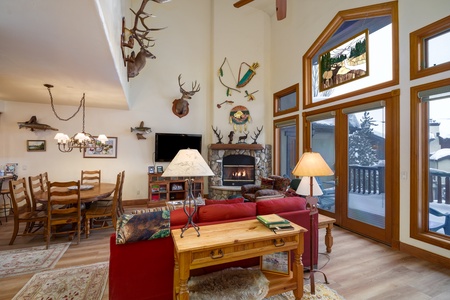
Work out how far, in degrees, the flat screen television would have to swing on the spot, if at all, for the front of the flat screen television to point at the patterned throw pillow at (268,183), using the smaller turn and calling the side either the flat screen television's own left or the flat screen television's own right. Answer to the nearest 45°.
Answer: approximately 45° to the flat screen television's own left

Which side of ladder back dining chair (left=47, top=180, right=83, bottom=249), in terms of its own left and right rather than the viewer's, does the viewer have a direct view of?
back

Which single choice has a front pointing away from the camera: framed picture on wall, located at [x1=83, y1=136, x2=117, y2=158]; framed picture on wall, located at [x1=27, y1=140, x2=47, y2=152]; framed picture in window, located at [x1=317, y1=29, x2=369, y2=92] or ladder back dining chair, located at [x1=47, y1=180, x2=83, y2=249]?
the ladder back dining chair

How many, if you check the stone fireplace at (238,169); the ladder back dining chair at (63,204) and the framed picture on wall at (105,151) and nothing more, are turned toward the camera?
2

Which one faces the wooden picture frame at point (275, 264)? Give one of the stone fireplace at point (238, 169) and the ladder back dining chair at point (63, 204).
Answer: the stone fireplace

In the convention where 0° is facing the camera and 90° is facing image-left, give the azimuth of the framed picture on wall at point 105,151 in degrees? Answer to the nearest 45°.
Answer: approximately 0°

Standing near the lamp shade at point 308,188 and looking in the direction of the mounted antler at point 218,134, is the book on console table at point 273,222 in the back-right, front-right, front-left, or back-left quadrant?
back-left

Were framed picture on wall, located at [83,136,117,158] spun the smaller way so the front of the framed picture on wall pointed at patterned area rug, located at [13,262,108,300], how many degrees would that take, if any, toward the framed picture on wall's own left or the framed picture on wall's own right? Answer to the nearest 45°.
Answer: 0° — it already faces it

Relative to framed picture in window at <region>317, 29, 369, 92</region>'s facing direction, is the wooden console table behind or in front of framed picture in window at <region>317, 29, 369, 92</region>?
in front

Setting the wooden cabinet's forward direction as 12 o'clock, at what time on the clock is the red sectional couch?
The red sectional couch is roughly at 12 o'clock from the wooden cabinet.

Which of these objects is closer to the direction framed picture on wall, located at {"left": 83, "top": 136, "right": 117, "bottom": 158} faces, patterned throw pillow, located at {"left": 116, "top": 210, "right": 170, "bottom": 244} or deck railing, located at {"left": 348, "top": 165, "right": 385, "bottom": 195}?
the patterned throw pillow

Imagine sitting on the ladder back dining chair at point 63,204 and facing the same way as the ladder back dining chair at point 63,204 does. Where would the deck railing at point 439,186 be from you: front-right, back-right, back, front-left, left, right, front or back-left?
back-right

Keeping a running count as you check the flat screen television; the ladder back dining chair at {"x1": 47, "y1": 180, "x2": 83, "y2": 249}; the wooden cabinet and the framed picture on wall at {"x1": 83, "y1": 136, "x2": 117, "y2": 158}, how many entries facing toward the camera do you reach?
3

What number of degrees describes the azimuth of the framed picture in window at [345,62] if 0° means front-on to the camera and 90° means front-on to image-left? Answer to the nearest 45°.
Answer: approximately 45°

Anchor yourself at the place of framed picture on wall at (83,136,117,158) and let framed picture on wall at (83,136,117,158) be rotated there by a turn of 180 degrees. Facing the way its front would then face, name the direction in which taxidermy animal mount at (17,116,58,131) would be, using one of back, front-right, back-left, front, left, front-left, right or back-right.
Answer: left
